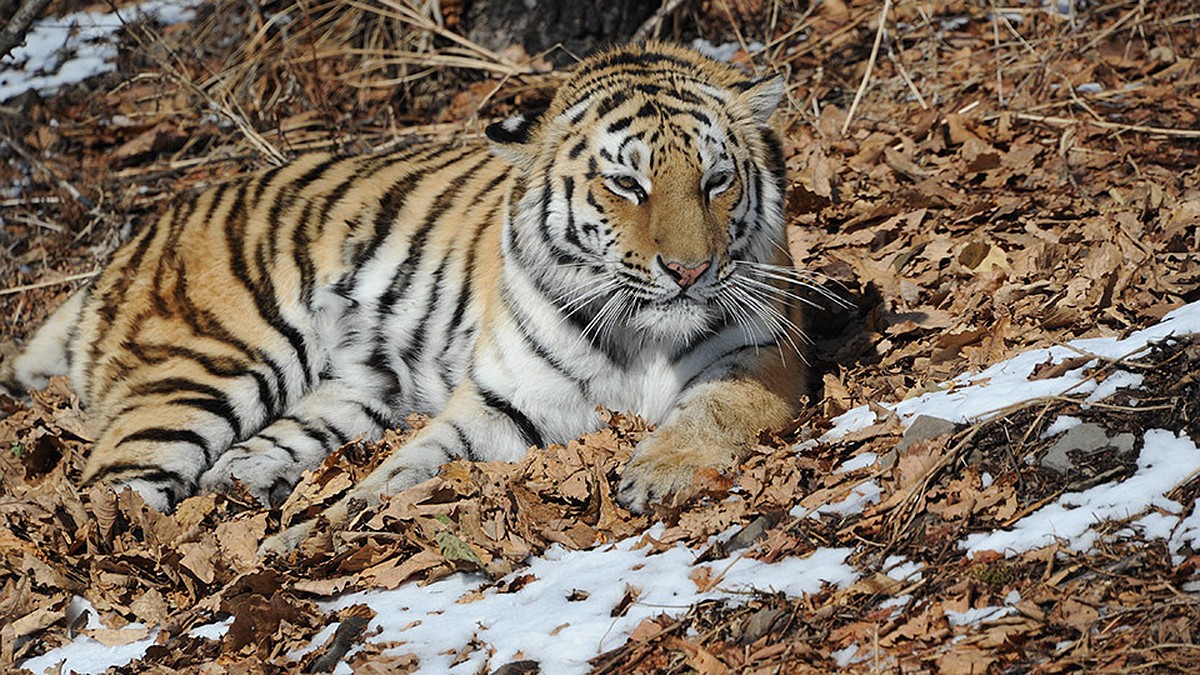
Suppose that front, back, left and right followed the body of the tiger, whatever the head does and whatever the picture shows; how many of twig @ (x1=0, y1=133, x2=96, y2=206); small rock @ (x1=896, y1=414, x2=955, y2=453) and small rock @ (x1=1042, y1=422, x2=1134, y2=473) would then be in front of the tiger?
2

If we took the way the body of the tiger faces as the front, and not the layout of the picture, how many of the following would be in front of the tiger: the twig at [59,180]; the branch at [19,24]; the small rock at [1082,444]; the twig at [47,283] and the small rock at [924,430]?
2

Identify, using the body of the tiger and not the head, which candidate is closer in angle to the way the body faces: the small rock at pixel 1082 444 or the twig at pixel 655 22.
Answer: the small rock

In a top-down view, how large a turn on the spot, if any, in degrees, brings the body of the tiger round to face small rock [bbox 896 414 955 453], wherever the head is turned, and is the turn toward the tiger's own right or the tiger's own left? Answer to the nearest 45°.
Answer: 0° — it already faces it

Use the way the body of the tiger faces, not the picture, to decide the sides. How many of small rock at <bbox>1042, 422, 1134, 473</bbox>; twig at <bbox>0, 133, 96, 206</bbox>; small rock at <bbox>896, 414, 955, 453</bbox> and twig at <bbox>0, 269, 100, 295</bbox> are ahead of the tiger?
2

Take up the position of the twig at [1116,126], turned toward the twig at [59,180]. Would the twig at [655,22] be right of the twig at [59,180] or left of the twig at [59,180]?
right

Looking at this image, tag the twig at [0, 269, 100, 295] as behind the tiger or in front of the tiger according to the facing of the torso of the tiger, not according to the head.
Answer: behind

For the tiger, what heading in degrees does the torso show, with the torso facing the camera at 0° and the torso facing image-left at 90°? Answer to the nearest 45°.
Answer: approximately 315°

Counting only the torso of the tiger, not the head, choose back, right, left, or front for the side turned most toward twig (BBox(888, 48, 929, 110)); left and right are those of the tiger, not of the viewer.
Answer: left

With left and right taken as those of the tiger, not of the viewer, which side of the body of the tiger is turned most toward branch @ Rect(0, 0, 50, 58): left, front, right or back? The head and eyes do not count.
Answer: back
